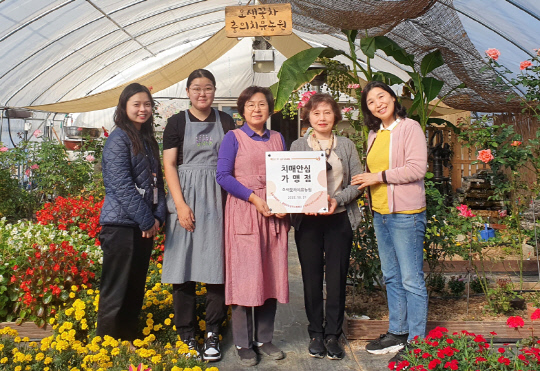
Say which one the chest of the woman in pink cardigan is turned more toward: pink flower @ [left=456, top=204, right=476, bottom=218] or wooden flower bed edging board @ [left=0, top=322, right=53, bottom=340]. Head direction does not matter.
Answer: the wooden flower bed edging board

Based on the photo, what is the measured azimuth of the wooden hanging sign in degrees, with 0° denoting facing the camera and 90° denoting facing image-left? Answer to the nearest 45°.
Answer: approximately 0°
